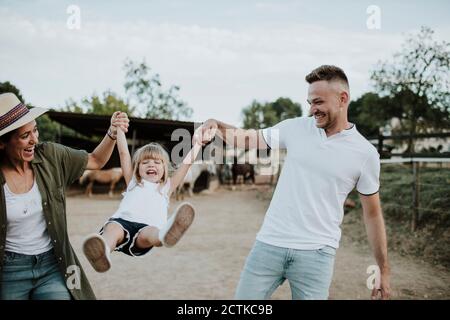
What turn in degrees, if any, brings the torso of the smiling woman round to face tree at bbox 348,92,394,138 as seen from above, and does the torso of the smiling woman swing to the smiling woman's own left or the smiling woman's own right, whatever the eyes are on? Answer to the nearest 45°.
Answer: approximately 135° to the smiling woman's own left

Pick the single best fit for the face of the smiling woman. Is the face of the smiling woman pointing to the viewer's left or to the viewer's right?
to the viewer's right

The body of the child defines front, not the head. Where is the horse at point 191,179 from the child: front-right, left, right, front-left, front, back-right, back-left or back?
back

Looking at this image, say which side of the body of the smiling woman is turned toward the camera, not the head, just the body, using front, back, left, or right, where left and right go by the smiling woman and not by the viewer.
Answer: front
